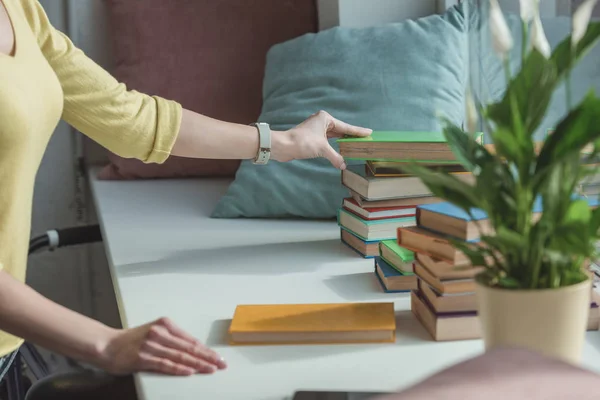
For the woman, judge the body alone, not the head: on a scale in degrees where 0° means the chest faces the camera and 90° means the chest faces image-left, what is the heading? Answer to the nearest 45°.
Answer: approximately 315°

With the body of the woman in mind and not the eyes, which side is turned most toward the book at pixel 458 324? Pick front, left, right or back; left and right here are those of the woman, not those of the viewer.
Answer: front

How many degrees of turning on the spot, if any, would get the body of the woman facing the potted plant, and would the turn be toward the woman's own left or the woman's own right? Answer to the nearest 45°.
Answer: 0° — they already face it

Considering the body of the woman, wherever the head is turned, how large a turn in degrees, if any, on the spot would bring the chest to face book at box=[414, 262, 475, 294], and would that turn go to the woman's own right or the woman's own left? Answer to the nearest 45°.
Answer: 0° — they already face it

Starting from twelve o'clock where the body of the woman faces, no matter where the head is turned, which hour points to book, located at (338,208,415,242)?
The book is roughly at 11 o'clock from the woman.

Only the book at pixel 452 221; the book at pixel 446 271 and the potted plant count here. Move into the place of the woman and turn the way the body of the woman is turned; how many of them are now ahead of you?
3

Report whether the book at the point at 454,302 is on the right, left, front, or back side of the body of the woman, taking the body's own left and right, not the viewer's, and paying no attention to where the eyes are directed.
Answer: front

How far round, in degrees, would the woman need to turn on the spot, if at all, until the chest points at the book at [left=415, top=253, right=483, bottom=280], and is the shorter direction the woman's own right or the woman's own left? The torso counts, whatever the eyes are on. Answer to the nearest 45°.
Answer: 0° — they already face it

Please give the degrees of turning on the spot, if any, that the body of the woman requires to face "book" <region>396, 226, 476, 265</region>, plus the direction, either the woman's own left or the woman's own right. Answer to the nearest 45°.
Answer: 0° — they already face it
